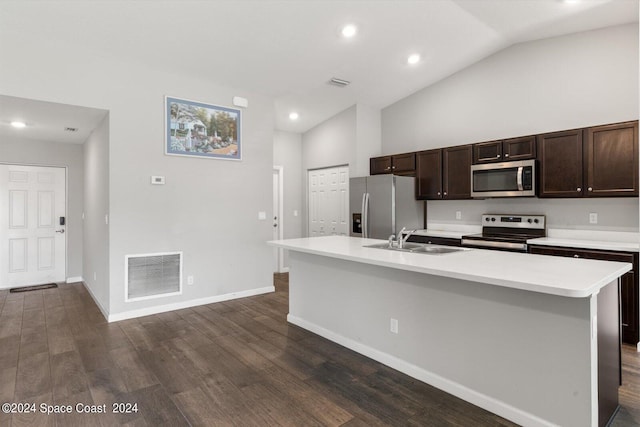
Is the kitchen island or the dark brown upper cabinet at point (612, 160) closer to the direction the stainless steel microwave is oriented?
the kitchen island

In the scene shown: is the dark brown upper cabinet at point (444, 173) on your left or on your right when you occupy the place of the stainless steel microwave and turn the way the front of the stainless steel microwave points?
on your right

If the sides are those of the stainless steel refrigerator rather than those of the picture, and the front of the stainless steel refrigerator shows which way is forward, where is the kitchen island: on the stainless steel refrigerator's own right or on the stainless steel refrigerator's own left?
on the stainless steel refrigerator's own left

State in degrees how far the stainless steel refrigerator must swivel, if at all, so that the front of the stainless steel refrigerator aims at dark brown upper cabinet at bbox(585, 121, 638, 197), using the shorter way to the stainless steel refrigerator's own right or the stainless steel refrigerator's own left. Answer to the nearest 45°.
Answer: approximately 90° to the stainless steel refrigerator's own left

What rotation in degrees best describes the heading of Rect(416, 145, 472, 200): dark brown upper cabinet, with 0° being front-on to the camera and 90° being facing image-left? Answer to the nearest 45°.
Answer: approximately 45°

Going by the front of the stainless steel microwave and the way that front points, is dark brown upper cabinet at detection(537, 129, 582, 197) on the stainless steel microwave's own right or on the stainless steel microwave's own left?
on the stainless steel microwave's own left

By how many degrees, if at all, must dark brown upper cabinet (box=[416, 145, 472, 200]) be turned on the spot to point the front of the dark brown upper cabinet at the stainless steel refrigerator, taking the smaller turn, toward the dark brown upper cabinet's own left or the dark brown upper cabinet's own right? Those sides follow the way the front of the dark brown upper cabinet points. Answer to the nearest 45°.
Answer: approximately 45° to the dark brown upper cabinet's own right

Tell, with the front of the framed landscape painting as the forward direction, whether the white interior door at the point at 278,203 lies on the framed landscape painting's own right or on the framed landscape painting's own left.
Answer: on the framed landscape painting's own left

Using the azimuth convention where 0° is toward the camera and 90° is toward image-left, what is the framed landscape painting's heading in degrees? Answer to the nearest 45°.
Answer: approximately 315°

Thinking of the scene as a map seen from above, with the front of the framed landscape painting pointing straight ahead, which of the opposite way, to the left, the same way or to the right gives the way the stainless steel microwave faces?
to the right
